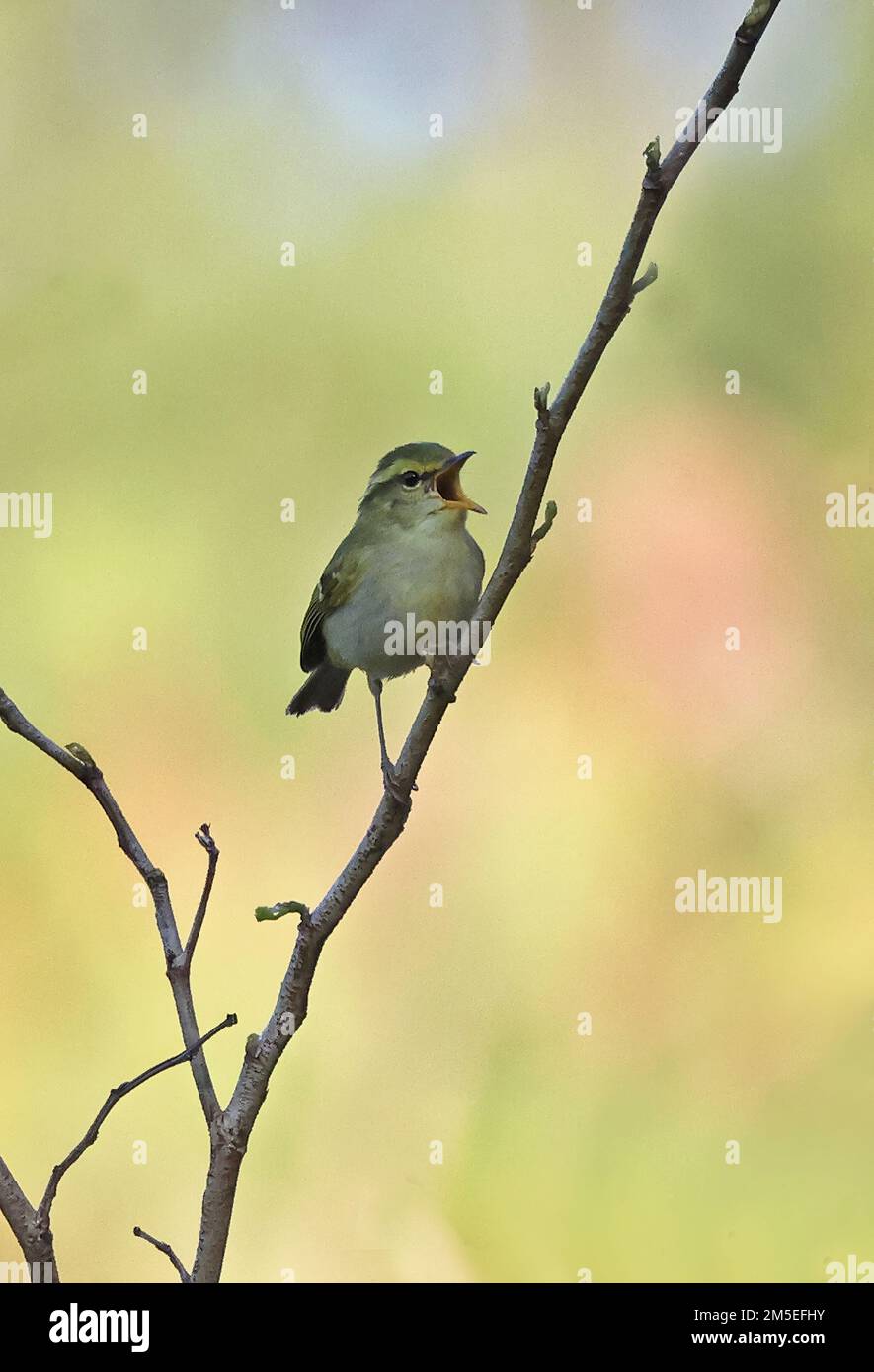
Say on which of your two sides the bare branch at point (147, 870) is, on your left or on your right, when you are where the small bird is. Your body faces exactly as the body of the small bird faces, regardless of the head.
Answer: on your right

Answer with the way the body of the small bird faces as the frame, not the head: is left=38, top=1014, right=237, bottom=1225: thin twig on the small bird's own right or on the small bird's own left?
on the small bird's own right

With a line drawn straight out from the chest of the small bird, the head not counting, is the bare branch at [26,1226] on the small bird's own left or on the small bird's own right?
on the small bird's own right
